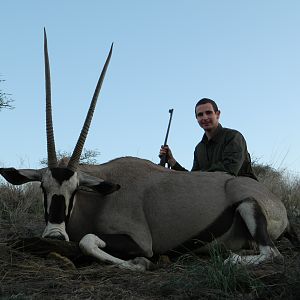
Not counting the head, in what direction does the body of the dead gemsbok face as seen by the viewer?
to the viewer's left

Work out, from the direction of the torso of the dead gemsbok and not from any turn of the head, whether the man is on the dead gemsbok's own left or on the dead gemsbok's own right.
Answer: on the dead gemsbok's own right

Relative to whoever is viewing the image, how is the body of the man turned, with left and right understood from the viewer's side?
facing the viewer and to the left of the viewer

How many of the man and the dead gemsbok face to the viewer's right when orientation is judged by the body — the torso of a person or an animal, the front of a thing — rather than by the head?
0
